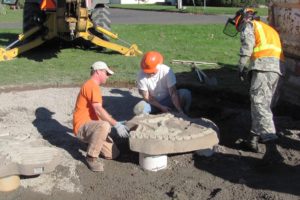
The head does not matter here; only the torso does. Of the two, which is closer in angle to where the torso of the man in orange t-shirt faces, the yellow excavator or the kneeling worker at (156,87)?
the kneeling worker

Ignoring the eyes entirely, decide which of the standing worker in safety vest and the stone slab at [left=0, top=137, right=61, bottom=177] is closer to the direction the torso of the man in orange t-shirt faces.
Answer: the standing worker in safety vest

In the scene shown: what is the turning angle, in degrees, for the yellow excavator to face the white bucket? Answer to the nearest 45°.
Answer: approximately 180°

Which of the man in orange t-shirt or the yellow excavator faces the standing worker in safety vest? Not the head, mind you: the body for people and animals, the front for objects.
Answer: the man in orange t-shirt

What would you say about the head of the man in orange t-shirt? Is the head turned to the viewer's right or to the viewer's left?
to the viewer's right

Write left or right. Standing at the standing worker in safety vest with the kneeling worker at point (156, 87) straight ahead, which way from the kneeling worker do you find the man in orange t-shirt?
left

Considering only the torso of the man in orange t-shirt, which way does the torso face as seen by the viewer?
to the viewer's right

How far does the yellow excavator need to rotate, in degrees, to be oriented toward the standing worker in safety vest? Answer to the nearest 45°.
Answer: approximately 180°

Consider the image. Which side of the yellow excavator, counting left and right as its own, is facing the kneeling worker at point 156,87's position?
back

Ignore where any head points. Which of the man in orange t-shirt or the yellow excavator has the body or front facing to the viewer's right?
the man in orange t-shirt

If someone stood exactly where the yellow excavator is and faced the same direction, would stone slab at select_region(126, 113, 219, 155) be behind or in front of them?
behind

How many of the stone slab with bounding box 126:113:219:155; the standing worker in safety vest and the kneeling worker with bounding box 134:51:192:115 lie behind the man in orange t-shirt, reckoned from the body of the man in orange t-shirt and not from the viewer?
0
